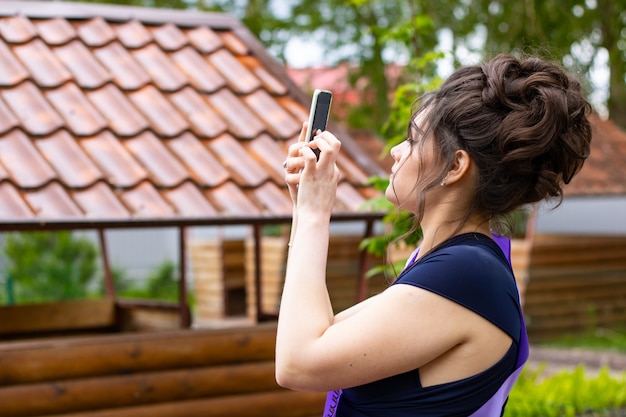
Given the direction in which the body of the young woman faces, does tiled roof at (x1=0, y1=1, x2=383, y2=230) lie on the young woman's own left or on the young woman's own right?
on the young woman's own right

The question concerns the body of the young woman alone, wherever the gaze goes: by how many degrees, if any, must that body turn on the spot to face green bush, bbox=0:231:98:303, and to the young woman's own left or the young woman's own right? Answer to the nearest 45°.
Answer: approximately 45° to the young woman's own right

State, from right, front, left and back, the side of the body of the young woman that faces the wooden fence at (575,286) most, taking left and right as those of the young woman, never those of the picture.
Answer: right

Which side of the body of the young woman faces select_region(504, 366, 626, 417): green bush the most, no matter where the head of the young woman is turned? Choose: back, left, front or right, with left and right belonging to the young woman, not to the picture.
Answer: right

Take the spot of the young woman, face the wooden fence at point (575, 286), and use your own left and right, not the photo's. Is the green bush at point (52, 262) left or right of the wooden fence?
left

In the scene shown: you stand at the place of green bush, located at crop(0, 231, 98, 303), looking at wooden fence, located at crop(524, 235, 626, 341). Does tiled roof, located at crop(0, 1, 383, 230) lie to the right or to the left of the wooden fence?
right

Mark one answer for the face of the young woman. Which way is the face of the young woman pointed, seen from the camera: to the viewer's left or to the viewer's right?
to the viewer's left

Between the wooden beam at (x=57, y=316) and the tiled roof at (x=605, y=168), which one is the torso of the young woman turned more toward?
the wooden beam

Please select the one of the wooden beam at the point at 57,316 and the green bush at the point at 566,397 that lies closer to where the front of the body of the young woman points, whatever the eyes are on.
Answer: the wooden beam

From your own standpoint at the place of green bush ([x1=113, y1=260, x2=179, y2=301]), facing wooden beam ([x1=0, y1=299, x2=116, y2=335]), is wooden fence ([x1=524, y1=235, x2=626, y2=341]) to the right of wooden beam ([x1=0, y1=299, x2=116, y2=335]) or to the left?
left

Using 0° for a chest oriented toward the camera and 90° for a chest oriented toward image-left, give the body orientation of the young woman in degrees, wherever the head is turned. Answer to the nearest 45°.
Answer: approximately 90°

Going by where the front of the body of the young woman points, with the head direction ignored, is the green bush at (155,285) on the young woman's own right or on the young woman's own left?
on the young woman's own right

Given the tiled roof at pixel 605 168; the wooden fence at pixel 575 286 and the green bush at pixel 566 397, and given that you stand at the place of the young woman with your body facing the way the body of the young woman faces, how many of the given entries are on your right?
3
